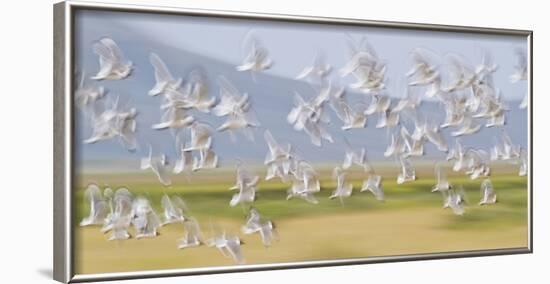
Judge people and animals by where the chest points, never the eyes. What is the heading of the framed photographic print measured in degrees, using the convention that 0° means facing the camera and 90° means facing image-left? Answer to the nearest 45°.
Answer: approximately 315°
